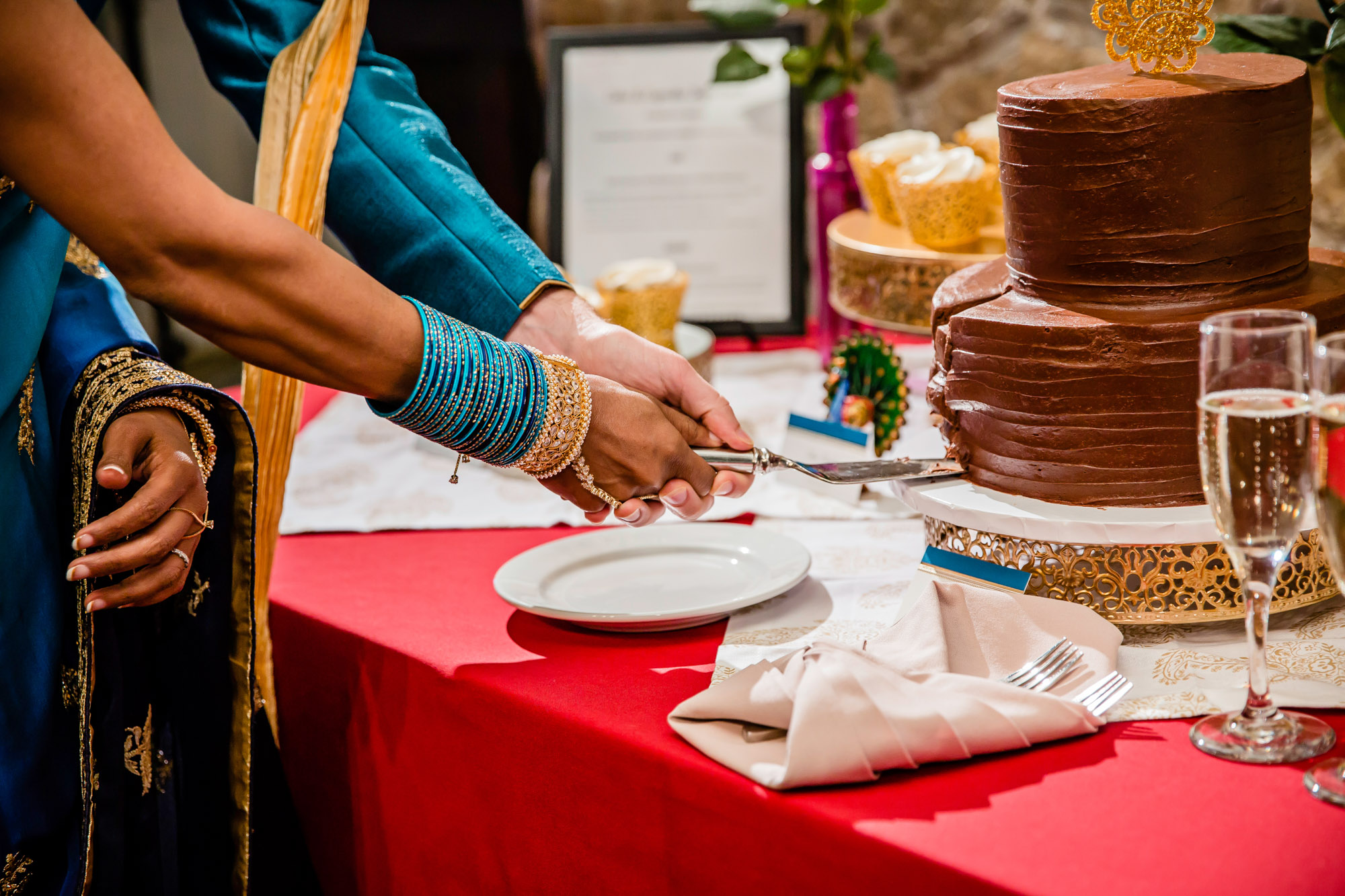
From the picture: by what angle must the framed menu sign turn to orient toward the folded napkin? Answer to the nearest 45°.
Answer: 0° — it already faces it

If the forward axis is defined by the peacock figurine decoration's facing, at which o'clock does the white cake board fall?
The white cake board is roughly at 10 o'clock from the peacock figurine decoration.

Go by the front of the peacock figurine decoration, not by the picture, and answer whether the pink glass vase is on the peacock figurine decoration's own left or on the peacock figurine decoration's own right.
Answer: on the peacock figurine decoration's own right
